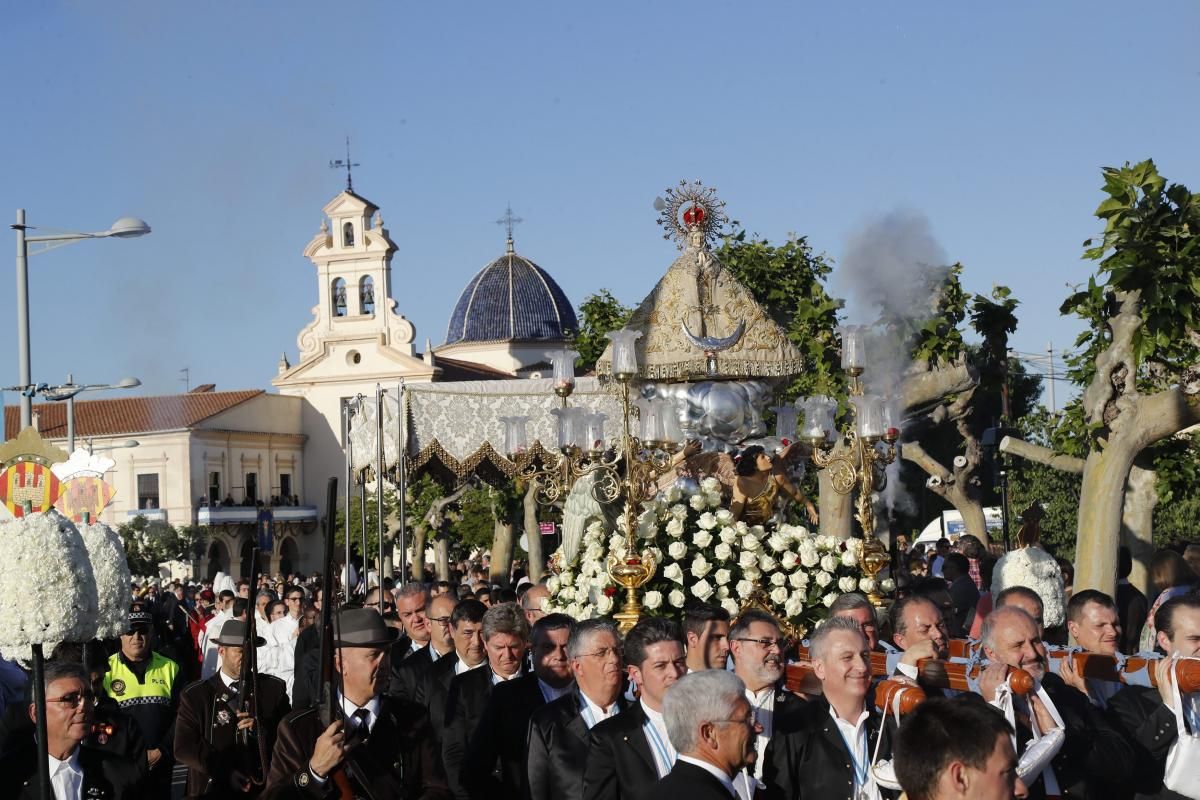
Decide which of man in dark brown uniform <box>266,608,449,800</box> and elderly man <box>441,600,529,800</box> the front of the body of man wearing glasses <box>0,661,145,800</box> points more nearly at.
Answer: the man in dark brown uniform

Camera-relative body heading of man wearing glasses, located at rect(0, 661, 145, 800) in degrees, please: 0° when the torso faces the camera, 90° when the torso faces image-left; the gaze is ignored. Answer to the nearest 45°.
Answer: approximately 315°

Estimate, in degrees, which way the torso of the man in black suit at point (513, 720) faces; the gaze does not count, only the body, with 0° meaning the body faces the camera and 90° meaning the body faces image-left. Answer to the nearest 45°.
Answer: approximately 315°
